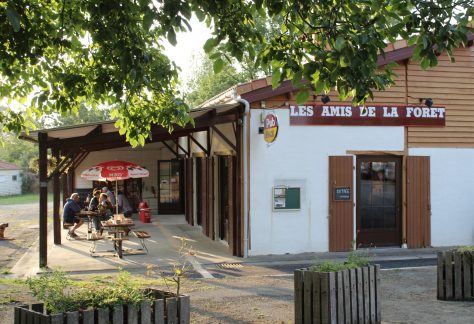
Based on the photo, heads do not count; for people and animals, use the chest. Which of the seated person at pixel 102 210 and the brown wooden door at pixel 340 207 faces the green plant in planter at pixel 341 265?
the brown wooden door

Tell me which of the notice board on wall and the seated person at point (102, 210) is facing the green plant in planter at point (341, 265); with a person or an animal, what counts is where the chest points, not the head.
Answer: the notice board on wall

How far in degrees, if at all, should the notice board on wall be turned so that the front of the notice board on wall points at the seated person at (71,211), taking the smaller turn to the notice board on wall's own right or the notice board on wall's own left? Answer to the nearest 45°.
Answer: approximately 135° to the notice board on wall's own right

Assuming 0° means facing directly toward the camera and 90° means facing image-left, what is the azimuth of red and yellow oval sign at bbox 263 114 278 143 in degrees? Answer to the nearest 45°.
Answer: approximately 45°

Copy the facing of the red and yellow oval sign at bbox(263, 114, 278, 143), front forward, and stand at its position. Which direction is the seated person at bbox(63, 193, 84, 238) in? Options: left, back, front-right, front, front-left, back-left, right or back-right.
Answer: right

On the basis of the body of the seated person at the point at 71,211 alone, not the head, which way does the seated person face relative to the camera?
to the viewer's right

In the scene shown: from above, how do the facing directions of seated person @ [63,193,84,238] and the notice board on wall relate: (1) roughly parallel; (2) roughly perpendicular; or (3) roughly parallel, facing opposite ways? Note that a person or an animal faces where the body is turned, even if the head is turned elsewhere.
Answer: roughly perpendicular

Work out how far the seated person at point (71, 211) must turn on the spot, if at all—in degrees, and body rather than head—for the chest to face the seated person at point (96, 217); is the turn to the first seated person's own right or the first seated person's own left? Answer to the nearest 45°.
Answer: approximately 45° to the first seated person's own left
